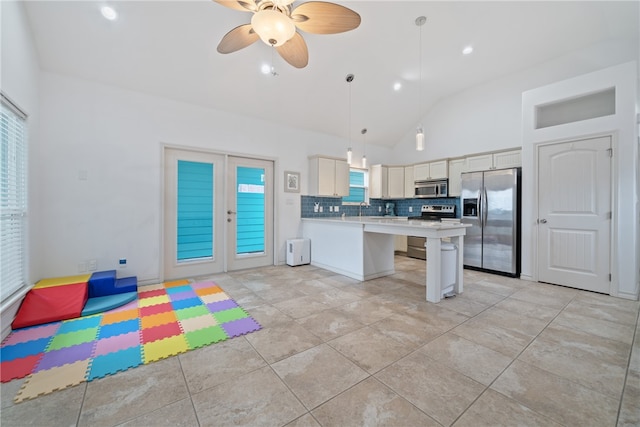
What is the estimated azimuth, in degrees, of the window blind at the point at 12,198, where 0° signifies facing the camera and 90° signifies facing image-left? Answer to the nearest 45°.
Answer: approximately 270°

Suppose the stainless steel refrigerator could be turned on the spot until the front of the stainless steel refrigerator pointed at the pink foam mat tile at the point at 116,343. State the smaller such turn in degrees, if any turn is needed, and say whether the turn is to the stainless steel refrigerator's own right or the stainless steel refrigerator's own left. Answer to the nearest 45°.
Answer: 0° — it already faces it

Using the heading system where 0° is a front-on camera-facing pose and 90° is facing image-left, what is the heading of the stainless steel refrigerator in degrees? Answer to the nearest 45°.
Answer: approximately 45°

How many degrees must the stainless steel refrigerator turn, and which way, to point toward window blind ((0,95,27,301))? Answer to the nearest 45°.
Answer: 0° — it already faces it

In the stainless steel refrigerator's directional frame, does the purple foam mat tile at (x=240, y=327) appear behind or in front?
in front

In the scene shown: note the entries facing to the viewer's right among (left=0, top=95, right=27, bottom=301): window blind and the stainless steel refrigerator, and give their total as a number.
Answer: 1

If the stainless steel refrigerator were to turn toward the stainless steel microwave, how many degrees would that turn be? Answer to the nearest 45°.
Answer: approximately 90° to its right
